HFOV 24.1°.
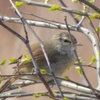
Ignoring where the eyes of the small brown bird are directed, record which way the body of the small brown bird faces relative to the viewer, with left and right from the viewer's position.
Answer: facing to the right of the viewer
